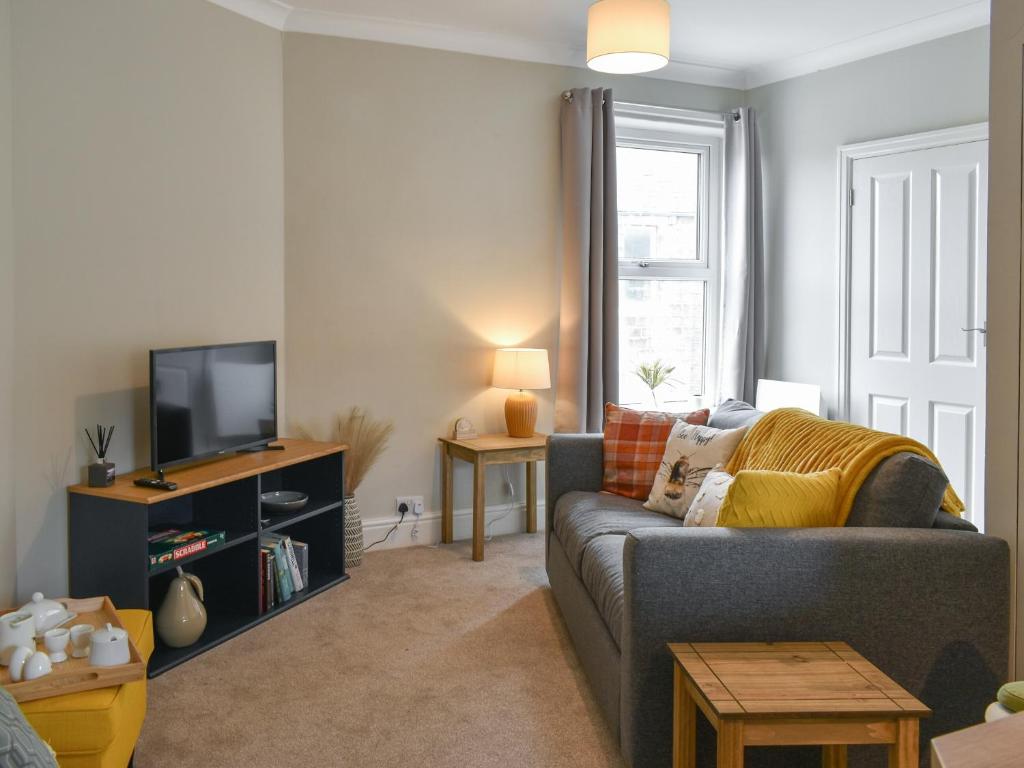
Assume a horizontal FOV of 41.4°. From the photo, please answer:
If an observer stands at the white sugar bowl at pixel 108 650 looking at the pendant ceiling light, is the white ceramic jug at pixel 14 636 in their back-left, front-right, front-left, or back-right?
back-left

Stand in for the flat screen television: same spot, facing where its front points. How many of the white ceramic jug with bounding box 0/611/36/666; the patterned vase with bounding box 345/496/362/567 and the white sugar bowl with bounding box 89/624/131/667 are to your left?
1

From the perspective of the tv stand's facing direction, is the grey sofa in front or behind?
in front

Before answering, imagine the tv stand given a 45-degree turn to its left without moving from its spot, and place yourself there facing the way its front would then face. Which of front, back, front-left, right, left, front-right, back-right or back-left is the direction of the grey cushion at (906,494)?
front-right

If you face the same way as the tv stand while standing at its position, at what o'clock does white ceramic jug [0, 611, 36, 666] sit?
The white ceramic jug is roughly at 2 o'clock from the tv stand.

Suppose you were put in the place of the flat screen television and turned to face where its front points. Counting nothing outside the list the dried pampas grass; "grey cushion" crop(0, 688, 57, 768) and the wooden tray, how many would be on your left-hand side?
1

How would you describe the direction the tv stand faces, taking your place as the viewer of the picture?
facing the viewer and to the right of the viewer

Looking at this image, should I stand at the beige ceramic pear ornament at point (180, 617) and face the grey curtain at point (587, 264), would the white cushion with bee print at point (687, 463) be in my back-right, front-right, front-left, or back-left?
front-right

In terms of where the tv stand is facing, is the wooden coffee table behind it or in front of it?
in front

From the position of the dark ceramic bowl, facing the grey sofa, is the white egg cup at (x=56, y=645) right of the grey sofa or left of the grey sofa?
right

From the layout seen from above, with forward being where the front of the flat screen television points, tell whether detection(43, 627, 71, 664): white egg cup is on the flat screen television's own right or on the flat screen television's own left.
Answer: on the flat screen television's own right

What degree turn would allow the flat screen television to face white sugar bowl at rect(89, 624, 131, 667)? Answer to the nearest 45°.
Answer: approximately 45° to its right
